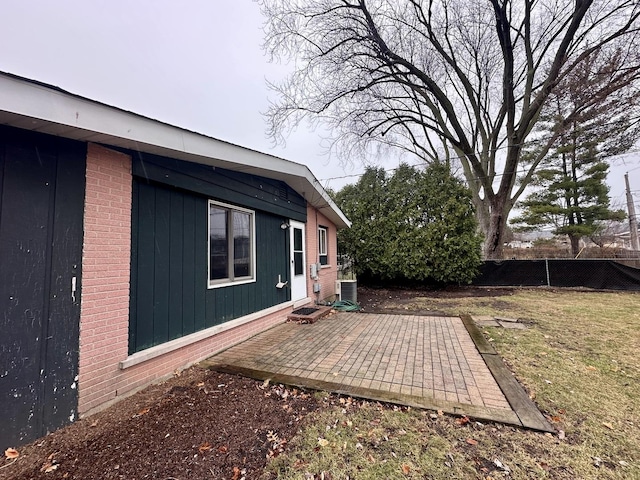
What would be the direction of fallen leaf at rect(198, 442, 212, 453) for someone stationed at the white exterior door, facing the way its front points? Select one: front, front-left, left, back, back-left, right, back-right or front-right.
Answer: front-right

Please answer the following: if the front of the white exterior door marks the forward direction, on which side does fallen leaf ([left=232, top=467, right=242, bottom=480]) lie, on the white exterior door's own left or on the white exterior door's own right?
on the white exterior door's own right

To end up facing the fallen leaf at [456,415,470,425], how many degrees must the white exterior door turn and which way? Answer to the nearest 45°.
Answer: approximately 45° to its right

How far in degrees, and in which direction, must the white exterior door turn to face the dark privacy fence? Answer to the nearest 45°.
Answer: approximately 45° to its left

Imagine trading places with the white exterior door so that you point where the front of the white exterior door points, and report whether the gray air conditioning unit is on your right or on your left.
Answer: on your left

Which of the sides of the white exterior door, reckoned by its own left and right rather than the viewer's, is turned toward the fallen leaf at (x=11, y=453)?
right

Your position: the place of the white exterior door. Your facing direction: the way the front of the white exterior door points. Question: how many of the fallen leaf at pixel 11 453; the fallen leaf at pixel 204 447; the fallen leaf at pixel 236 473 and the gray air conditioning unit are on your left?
1

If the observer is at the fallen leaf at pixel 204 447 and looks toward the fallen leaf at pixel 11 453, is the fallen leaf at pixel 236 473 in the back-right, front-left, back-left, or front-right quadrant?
back-left
